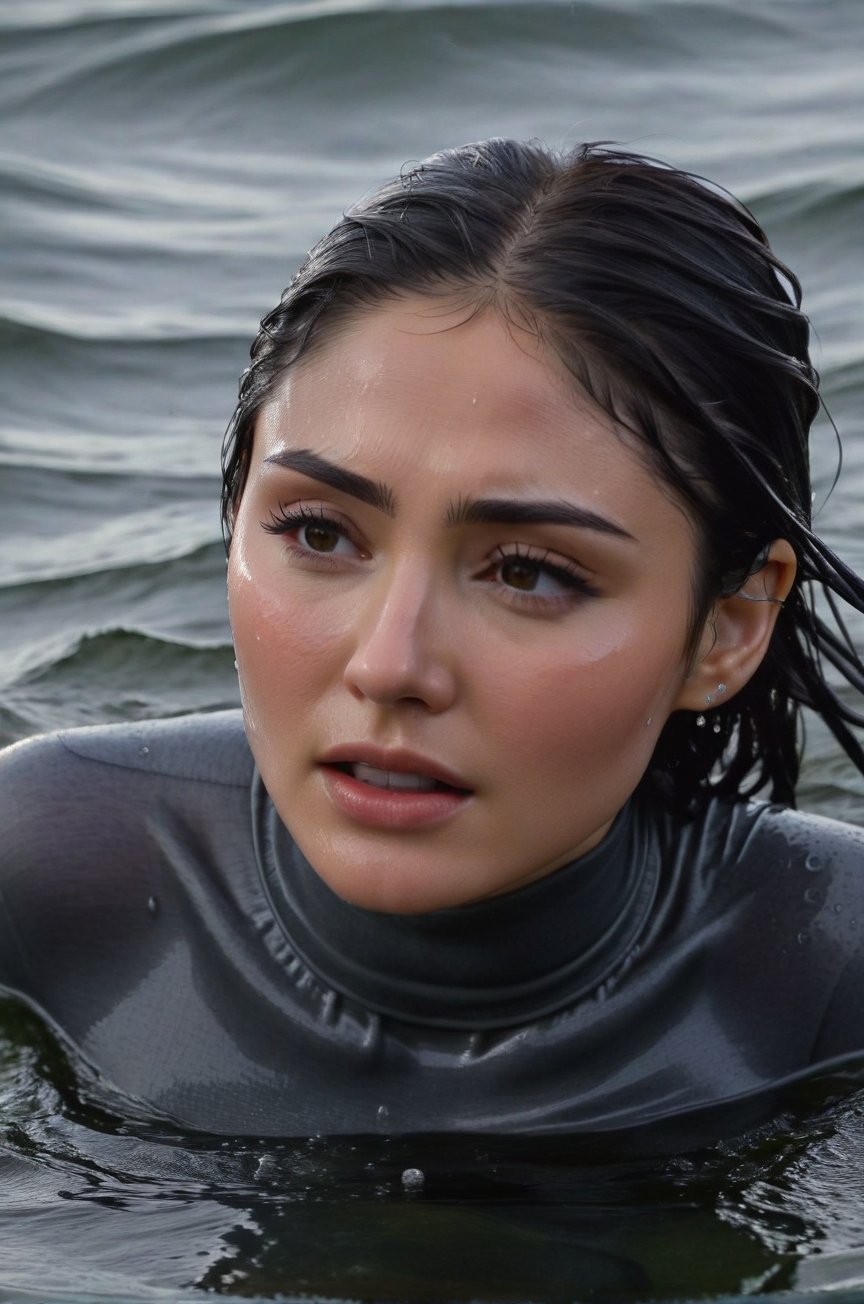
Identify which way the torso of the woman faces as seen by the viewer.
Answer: toward the camera

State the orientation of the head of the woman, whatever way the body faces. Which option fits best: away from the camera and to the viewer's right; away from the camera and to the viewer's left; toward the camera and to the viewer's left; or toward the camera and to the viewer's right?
toward the camera and to the viewer's left
